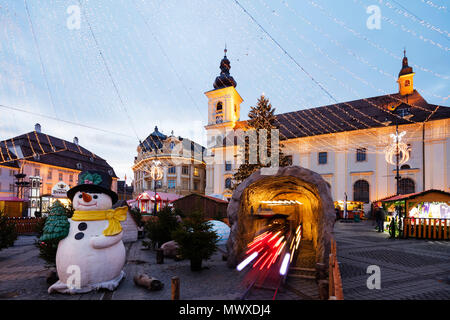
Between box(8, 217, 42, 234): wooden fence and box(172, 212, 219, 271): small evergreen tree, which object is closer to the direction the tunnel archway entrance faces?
the small evergreen tree

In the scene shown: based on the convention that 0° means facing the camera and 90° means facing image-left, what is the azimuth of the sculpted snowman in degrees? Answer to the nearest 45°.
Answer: approximately 45°

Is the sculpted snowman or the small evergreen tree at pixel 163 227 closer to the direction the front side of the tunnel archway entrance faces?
the sculpted snowman

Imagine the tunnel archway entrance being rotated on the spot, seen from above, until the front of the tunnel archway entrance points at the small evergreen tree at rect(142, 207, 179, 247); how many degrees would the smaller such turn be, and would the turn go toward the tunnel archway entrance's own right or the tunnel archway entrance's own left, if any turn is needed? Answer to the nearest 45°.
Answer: approximately 135° to the tunnel archway entrance's own right

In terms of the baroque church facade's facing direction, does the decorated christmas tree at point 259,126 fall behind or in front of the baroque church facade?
in front
